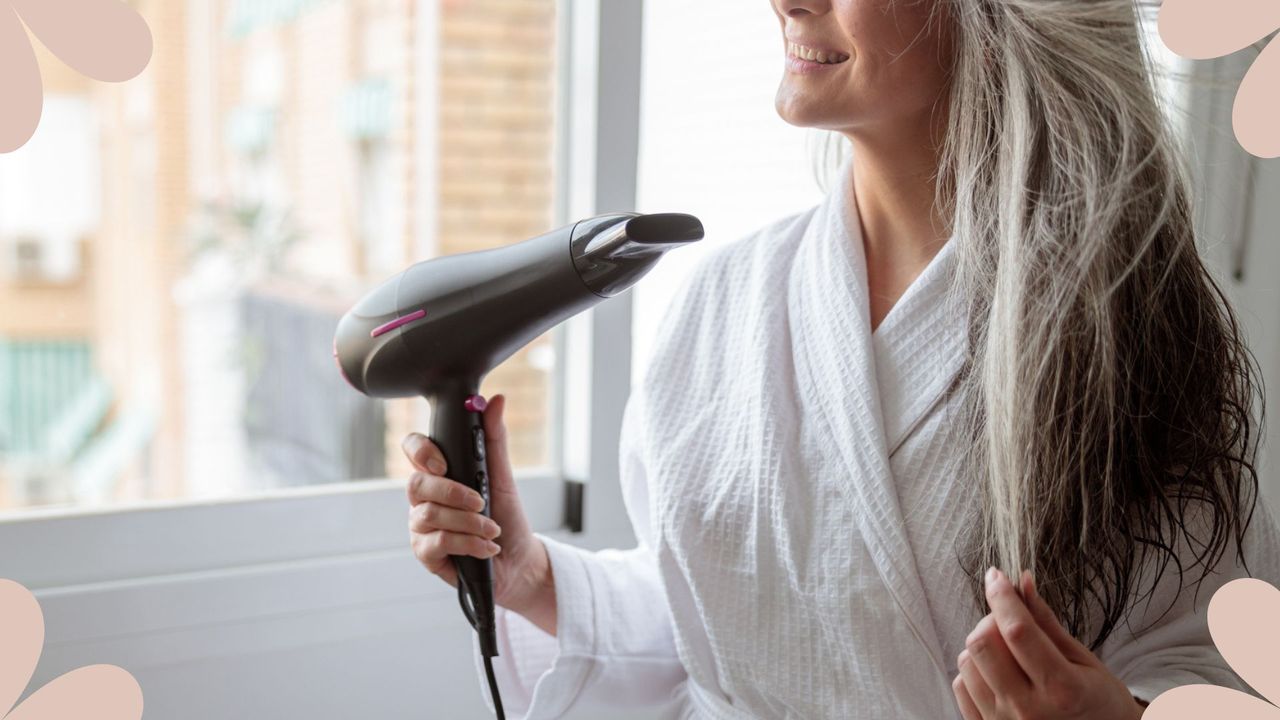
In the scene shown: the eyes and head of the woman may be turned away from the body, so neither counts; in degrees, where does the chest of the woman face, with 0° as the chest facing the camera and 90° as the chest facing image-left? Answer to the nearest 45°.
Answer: approximately 45°
